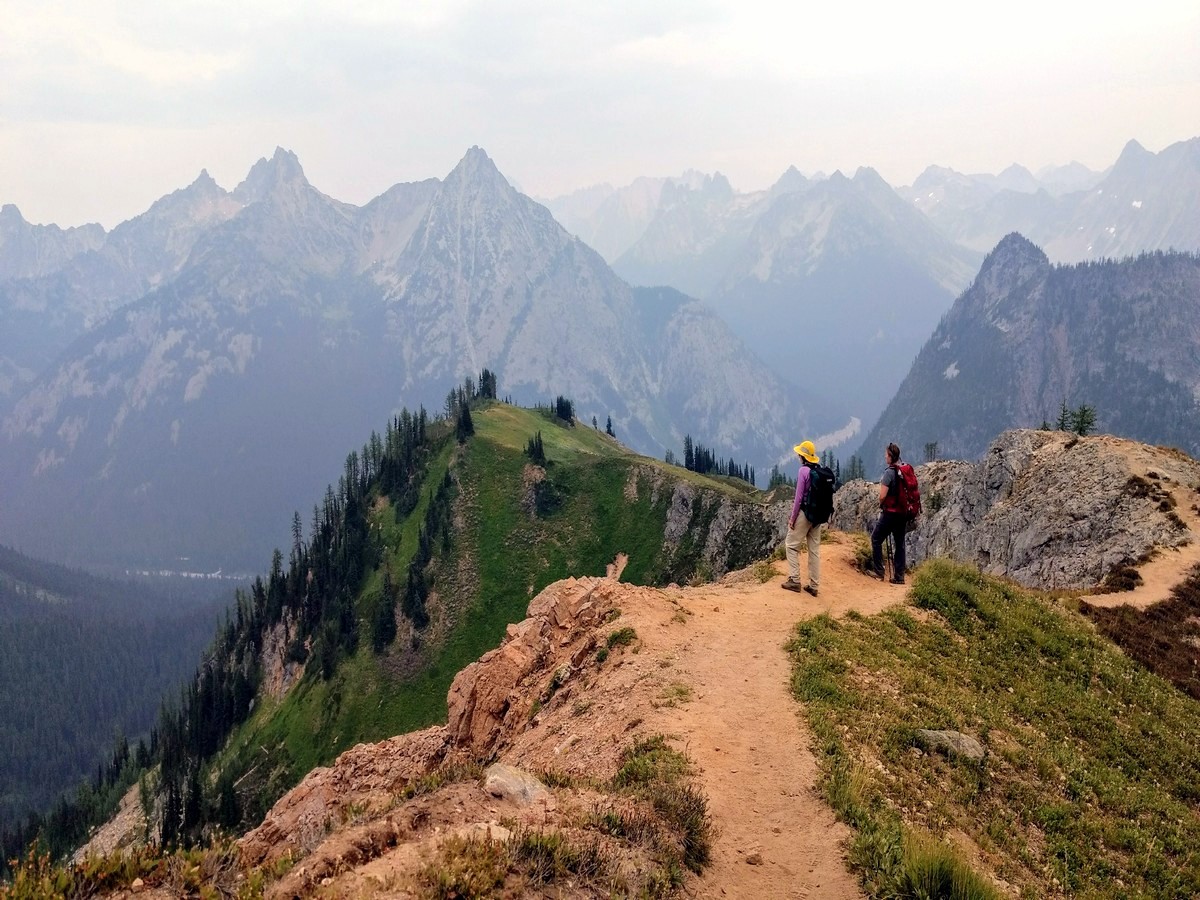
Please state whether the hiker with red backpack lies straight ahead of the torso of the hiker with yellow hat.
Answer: no

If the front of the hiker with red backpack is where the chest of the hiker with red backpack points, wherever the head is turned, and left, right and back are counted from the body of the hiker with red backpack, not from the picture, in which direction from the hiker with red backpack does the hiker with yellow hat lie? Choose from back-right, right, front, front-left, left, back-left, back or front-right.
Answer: left

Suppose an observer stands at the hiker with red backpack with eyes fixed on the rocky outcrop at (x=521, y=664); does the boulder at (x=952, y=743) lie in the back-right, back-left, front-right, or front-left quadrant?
front-left

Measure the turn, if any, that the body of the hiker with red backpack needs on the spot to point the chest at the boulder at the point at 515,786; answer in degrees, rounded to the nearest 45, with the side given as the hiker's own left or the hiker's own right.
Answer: approximately 135° to the hiker's own left

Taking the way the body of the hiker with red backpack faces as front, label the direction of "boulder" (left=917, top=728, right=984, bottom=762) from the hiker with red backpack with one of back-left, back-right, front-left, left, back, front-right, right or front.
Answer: back-left

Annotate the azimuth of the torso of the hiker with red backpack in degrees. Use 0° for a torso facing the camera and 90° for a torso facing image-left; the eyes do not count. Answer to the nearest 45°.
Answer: approximately 135°

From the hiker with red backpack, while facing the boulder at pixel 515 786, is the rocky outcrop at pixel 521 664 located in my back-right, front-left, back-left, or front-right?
front-right

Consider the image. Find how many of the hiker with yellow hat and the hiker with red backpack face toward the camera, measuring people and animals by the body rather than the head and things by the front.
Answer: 0

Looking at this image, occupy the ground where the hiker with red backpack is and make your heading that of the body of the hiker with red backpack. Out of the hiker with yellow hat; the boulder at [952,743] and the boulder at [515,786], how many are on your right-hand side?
0

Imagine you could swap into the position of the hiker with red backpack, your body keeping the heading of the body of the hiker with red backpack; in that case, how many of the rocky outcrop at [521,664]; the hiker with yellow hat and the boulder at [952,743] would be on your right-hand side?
0

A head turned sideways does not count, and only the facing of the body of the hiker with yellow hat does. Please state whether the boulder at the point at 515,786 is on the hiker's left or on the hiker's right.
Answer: on the hiker's left
